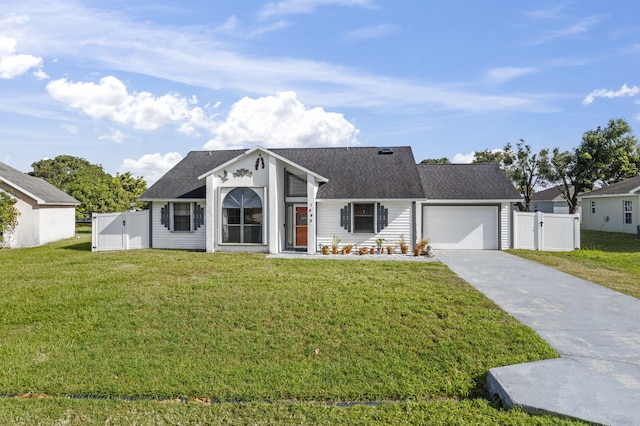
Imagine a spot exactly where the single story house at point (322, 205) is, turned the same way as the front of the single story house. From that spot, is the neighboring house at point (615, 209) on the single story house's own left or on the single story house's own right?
on the single story house's own left

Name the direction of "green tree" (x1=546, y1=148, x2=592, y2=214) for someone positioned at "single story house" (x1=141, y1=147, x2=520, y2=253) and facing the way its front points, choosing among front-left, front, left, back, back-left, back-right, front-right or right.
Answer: back-left

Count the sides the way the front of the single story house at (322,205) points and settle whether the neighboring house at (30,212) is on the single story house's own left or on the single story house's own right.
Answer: on the single story house's own right

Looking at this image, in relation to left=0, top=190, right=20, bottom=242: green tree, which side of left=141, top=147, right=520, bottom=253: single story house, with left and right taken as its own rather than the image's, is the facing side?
right

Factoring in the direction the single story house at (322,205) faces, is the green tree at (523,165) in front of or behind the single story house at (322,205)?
behind

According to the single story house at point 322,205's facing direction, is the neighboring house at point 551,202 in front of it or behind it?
behind

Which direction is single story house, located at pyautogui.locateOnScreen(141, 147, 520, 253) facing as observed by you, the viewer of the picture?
facing the viewer

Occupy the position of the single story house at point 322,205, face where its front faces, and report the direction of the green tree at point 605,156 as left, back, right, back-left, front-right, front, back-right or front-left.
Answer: back-left

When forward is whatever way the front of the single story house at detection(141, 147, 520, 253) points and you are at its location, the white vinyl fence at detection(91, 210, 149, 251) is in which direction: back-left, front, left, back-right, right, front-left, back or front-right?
right

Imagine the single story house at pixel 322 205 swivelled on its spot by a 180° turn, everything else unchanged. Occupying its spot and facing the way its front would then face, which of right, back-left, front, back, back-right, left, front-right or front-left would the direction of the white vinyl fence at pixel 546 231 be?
right
